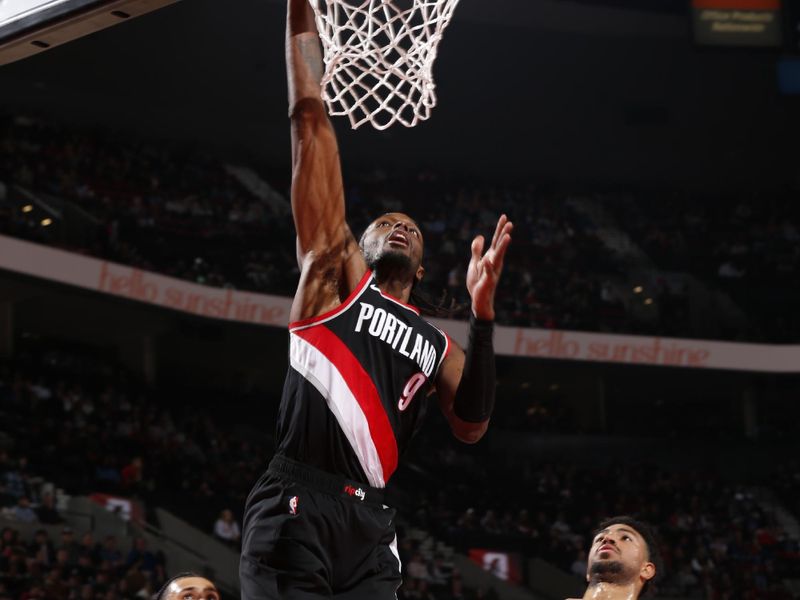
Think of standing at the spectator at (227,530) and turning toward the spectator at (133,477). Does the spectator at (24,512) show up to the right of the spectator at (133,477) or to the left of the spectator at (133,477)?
left

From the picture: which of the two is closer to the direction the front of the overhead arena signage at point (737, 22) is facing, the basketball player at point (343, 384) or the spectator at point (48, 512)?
the basketball player

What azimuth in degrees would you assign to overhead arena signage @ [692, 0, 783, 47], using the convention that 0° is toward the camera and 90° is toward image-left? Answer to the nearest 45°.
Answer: approximately 0°

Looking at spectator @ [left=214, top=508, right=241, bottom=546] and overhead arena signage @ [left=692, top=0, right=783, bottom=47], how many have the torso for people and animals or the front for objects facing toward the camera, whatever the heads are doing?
2

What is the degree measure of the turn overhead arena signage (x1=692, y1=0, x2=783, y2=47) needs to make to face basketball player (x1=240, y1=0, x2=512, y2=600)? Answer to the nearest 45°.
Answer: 0° — it already faces them
